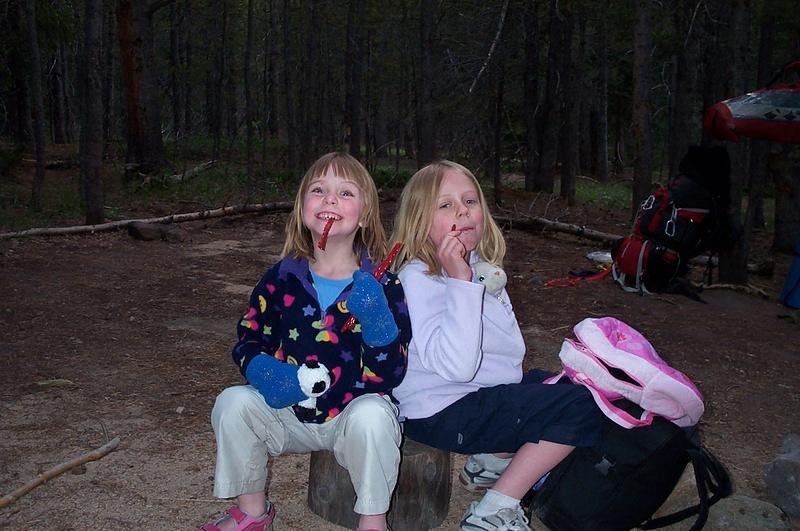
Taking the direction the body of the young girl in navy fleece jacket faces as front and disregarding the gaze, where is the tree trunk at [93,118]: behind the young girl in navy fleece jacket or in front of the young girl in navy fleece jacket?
behind

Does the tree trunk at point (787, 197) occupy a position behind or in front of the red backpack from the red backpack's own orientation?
behind

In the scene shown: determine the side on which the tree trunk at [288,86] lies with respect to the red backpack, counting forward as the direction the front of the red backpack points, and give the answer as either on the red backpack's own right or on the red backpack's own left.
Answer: on the red backpack's own right

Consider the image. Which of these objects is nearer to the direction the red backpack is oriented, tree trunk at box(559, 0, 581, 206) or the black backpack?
the black backpack

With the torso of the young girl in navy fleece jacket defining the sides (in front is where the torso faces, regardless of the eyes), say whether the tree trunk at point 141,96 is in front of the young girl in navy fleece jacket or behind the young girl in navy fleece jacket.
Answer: behind

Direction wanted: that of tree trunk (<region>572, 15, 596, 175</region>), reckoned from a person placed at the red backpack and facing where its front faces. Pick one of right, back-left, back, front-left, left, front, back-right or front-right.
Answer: back-right

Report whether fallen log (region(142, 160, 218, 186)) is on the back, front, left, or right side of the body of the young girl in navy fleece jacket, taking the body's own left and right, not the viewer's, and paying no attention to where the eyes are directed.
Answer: back

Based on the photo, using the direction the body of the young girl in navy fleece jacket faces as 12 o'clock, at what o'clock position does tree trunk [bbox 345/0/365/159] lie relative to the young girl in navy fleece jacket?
The tree trunk is roughly at 6 o'clock from the young girl in navy fleece jacket.

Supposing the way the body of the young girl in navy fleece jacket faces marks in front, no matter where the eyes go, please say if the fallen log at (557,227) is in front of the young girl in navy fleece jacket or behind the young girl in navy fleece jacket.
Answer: behind

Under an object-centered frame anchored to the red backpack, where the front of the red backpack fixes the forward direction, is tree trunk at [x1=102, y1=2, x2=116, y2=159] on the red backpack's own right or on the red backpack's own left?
on the red backpack's own right

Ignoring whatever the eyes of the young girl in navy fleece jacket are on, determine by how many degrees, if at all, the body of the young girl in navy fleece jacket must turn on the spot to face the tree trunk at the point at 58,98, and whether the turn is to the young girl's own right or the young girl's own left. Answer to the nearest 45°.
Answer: approximately 180°

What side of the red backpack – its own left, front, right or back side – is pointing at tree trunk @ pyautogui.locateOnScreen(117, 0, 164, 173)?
right
